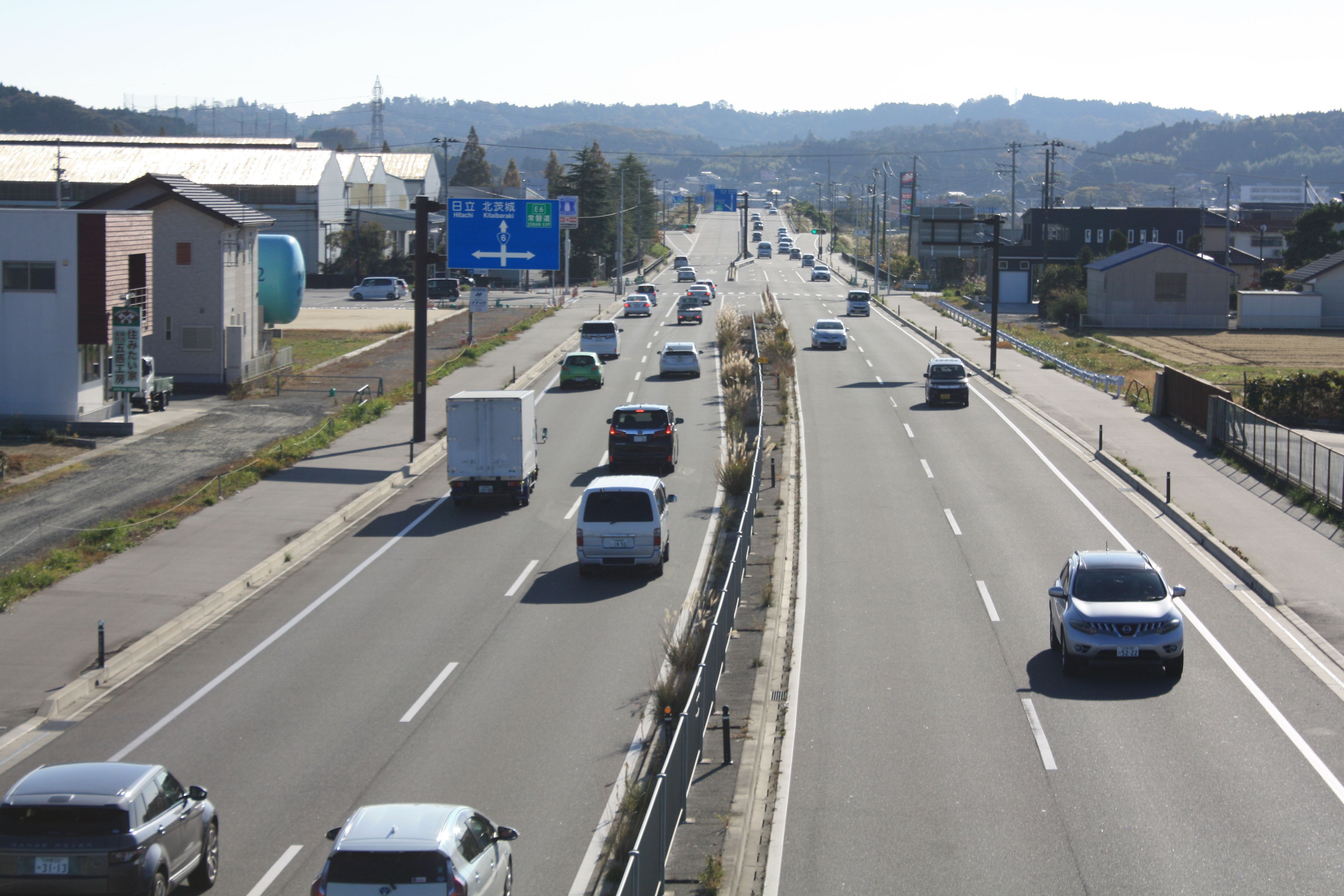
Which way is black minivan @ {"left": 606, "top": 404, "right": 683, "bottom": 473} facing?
away from the camera

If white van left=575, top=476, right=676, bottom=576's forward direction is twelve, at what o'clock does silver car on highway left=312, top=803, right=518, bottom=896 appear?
The silver car on highway is roughly at 6 o'clock from the white van.

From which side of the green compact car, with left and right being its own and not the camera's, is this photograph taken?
back

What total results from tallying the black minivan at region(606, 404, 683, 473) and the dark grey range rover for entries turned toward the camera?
0

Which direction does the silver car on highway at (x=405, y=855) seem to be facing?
away from the camera

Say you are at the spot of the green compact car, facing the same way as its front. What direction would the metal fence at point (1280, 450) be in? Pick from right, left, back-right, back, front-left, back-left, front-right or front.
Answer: back-right

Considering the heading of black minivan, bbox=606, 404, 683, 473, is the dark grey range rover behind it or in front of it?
behind

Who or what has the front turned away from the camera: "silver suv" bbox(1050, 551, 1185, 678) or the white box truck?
the white box truck

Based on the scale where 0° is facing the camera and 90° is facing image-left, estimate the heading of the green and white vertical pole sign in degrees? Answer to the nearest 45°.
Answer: approximately 0°

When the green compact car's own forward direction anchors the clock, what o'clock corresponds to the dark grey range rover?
The dark grey range rover is roughly at 6 o'clock from the green compact car.

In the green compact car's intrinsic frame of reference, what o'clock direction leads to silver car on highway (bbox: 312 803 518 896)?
The silver car on highway is roughly at 6 o'clock from the green compact car.

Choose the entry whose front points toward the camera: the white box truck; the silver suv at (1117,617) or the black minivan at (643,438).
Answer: the silver suv
